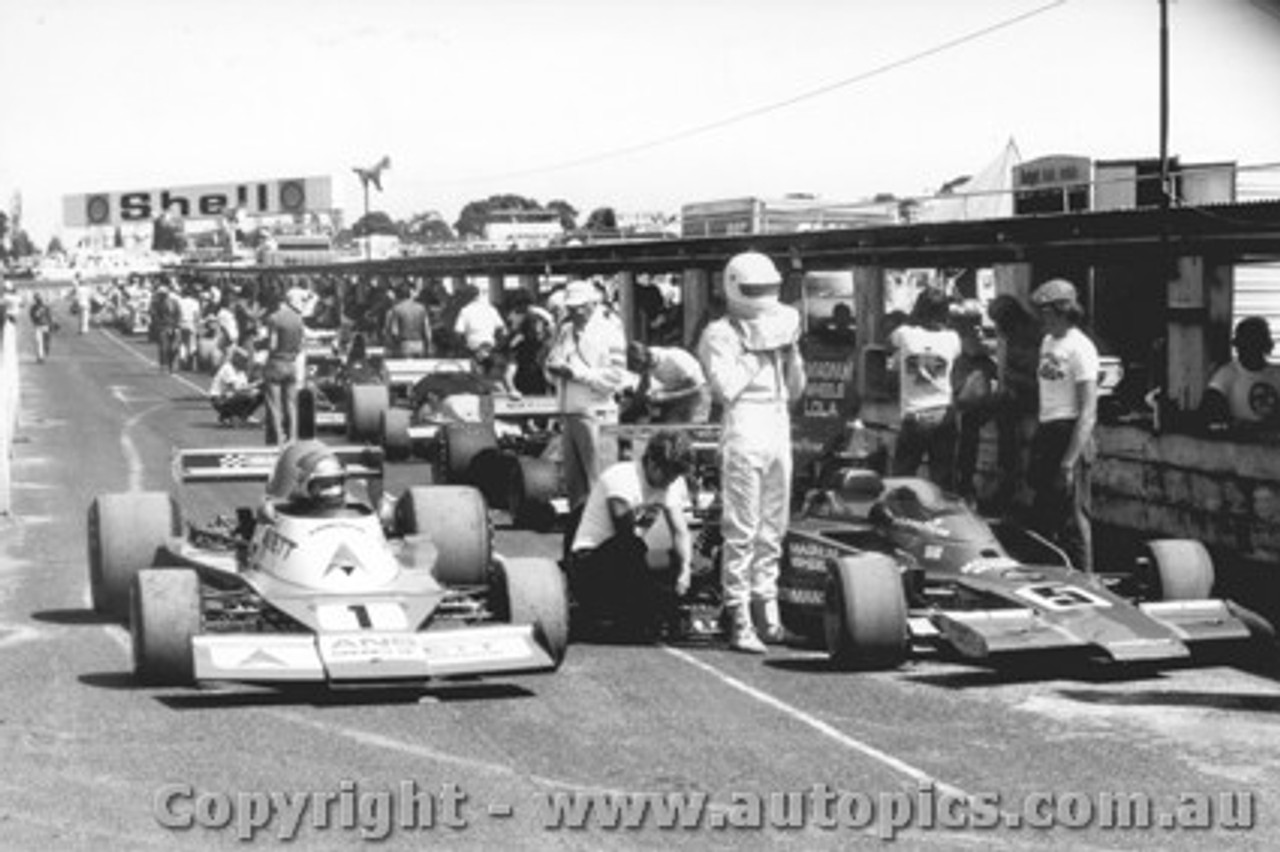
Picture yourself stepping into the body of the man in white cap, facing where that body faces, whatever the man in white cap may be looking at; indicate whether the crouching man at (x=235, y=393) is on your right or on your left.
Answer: on your right

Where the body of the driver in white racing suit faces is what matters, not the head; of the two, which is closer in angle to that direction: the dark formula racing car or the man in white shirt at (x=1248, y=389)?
the dark formula racing car

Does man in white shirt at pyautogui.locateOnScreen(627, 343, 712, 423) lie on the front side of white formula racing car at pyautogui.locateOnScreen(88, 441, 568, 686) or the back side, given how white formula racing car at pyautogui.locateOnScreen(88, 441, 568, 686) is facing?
on the back side

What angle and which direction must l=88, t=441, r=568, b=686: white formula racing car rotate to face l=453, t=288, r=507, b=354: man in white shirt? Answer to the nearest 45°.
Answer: approximately 180°
